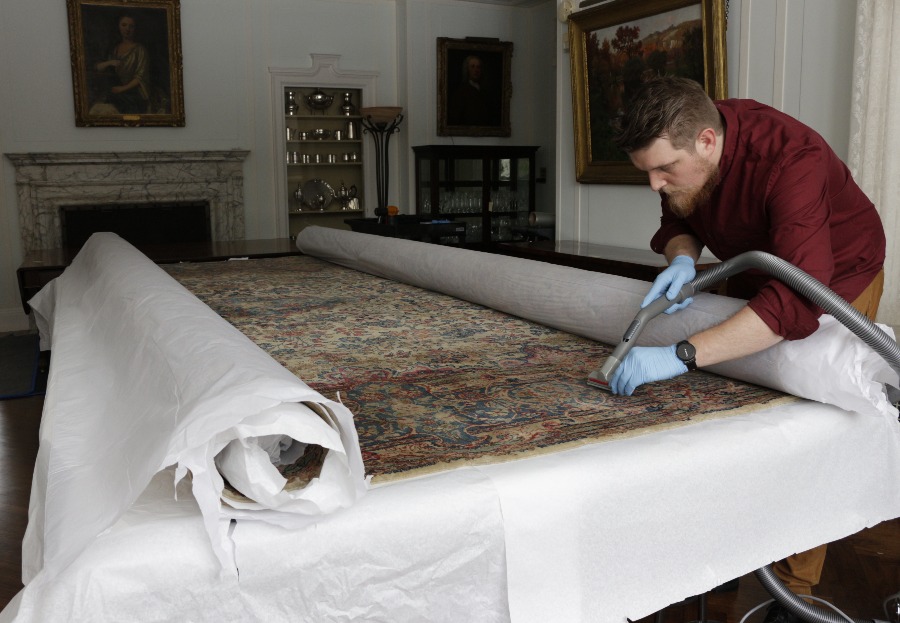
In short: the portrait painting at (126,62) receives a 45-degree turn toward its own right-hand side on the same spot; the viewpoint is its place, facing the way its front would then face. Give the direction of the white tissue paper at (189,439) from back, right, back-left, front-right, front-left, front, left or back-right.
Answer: front-left

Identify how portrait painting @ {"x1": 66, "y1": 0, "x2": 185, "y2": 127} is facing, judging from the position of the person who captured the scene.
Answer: facing the viewer

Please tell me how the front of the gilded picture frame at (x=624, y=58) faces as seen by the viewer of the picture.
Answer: facing the viewer and to the left of the viewer

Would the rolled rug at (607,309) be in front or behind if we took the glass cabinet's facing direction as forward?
in front

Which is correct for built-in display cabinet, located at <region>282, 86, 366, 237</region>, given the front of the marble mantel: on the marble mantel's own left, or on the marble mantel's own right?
on the marble mantel's own left

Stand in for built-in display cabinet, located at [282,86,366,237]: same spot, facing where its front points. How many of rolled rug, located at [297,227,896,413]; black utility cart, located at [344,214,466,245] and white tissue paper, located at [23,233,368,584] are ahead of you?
3

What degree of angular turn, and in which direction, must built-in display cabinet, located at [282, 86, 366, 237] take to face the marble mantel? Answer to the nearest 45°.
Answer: approximately 45° to its right

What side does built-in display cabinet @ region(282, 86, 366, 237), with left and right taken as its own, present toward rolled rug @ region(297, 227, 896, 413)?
front

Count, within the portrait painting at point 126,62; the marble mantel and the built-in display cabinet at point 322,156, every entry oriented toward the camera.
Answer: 3

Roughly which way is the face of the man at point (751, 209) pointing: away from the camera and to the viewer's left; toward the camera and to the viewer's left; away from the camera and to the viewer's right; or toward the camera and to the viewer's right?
toward the camera and to the viewer's left
